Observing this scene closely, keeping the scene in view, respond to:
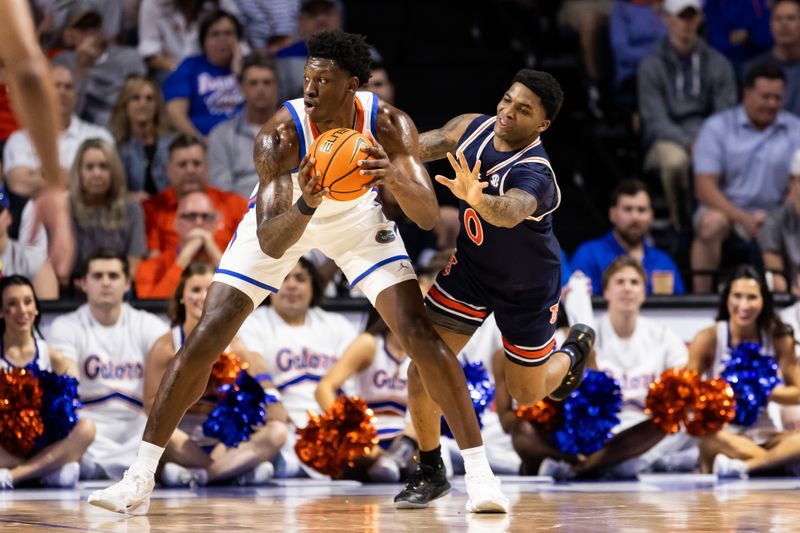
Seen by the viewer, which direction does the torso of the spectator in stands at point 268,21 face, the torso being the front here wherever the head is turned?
toward the camera

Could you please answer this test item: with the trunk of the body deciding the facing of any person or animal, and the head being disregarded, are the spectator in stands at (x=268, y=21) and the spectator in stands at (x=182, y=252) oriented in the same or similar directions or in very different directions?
same or similar directions

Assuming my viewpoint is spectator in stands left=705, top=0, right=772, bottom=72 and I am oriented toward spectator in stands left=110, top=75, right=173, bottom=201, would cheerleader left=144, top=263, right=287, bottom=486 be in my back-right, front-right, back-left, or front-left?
front-left

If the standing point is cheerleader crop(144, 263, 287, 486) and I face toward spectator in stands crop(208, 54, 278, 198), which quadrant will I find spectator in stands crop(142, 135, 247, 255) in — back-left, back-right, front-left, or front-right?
front-left

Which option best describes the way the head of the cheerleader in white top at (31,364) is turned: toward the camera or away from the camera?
toward the camera

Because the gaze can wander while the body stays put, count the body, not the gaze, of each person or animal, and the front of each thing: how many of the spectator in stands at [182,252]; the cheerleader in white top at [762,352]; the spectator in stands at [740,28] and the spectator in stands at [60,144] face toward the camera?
4

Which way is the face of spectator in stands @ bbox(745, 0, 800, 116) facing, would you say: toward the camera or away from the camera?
toward the camera

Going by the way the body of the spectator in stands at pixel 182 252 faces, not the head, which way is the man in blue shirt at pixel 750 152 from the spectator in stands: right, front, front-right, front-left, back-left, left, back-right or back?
left

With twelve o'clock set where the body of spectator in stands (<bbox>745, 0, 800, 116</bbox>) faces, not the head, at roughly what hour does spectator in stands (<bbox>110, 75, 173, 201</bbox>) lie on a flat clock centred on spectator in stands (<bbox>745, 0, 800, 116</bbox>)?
spectator in stands (<bbox>110, 75, 173, 201</bbox>) is roughly at 2 o'clock from spectator in stands (<bbox>745, 0, 800, 116</bbox>).

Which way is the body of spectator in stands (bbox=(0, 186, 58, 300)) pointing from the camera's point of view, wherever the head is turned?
toward the camera

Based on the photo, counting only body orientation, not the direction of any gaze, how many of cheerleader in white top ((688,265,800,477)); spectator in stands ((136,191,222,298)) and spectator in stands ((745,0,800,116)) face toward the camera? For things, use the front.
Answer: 3
